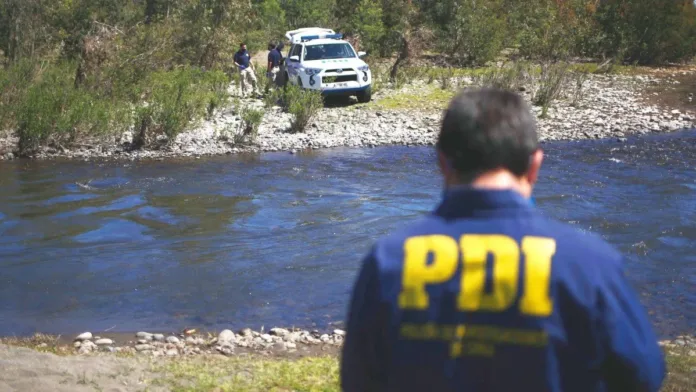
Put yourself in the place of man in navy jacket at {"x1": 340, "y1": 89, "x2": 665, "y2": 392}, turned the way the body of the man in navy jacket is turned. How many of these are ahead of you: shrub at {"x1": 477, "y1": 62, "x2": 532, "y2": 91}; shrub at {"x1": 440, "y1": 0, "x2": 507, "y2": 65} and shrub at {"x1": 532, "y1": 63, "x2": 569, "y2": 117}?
3

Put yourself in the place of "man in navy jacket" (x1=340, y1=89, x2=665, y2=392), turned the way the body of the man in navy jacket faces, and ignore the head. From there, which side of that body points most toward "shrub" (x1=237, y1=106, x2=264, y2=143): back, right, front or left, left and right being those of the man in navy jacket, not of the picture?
front

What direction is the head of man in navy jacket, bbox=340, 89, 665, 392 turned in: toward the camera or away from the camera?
away from the camera

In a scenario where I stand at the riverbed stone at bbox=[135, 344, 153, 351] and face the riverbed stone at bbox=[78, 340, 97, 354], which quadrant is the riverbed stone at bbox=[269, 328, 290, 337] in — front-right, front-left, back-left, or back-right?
back-right

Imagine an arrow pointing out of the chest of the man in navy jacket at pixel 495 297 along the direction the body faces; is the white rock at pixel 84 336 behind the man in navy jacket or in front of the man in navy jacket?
in front

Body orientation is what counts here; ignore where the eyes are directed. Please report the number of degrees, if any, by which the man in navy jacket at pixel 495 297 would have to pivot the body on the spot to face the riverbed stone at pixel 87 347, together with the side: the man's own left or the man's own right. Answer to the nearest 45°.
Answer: approximately 45° to the man's own left

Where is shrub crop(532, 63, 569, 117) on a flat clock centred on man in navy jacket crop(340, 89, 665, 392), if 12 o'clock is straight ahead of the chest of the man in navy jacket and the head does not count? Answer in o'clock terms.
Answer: The shrub is roughly at 12 o'clock from the man in navy jacket.

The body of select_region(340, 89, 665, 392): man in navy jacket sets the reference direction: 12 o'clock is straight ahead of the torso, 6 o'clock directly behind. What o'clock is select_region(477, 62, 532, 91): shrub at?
The shrub is roughly at 12 o'clock from the man in navy jacket.

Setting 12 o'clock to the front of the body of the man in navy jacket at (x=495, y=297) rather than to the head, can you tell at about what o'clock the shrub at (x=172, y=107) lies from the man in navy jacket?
The shrub is roughly at 11 o'clock from the man in navy jacket.

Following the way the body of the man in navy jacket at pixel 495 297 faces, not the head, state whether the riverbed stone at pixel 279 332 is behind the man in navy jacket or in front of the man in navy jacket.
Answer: in front

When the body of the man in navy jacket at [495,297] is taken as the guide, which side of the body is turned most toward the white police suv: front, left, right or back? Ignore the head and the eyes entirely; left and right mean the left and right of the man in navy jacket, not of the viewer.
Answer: front

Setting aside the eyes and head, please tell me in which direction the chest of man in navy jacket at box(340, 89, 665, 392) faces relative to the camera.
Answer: away from the camera
